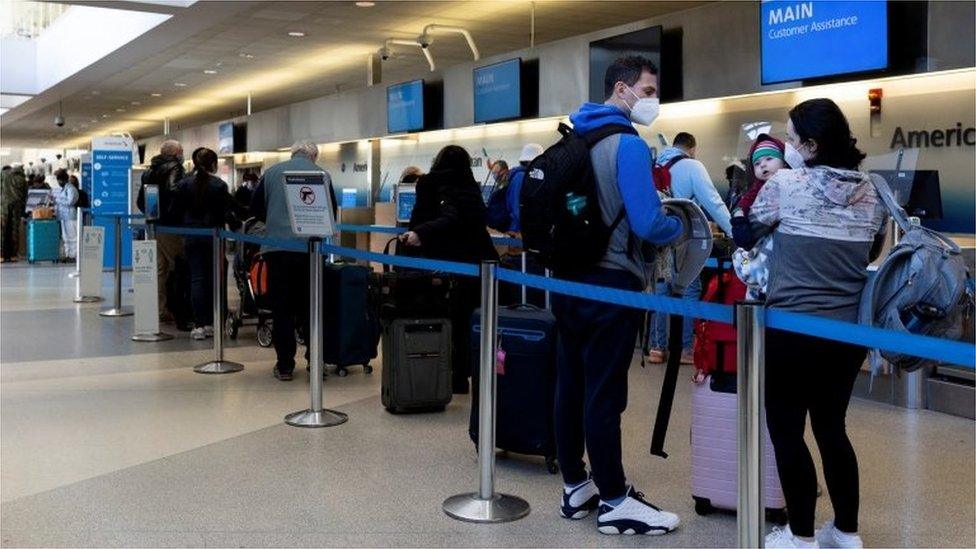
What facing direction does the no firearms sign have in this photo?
toward the camera

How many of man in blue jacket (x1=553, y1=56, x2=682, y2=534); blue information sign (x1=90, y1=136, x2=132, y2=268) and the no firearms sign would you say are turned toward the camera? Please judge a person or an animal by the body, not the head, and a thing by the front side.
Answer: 2

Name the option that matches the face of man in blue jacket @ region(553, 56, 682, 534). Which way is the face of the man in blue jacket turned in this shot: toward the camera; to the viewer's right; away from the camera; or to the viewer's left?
to the viewer's right

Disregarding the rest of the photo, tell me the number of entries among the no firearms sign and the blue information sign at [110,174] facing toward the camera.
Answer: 2

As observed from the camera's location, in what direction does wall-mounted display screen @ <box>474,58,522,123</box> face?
facing the viewer and to the left of the viewer

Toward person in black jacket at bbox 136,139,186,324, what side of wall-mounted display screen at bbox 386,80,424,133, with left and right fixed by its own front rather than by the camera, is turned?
front

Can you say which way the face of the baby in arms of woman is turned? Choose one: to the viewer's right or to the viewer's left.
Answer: to the viewer's left

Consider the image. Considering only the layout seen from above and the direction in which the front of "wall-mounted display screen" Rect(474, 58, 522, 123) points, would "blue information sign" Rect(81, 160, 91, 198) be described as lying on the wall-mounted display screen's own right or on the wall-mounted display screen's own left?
on the wall-mounted display screen's own right

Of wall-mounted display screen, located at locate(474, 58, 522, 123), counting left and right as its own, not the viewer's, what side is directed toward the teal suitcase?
right

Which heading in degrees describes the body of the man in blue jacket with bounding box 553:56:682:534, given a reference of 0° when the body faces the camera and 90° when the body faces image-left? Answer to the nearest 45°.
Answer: approximately 270°

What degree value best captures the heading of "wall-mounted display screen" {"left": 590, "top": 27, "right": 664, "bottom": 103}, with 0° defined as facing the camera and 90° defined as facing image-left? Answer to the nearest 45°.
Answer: approximately 45°

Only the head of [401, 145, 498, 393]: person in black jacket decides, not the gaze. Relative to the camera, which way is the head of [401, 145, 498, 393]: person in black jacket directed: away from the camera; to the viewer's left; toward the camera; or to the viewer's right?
away from the camera

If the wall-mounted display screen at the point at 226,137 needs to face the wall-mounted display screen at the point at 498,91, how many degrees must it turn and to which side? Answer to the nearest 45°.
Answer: approximately 45° to its left

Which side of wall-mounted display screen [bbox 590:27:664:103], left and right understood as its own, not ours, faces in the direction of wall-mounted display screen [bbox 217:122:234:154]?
right

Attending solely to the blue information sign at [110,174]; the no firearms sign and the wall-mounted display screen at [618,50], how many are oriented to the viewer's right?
0
